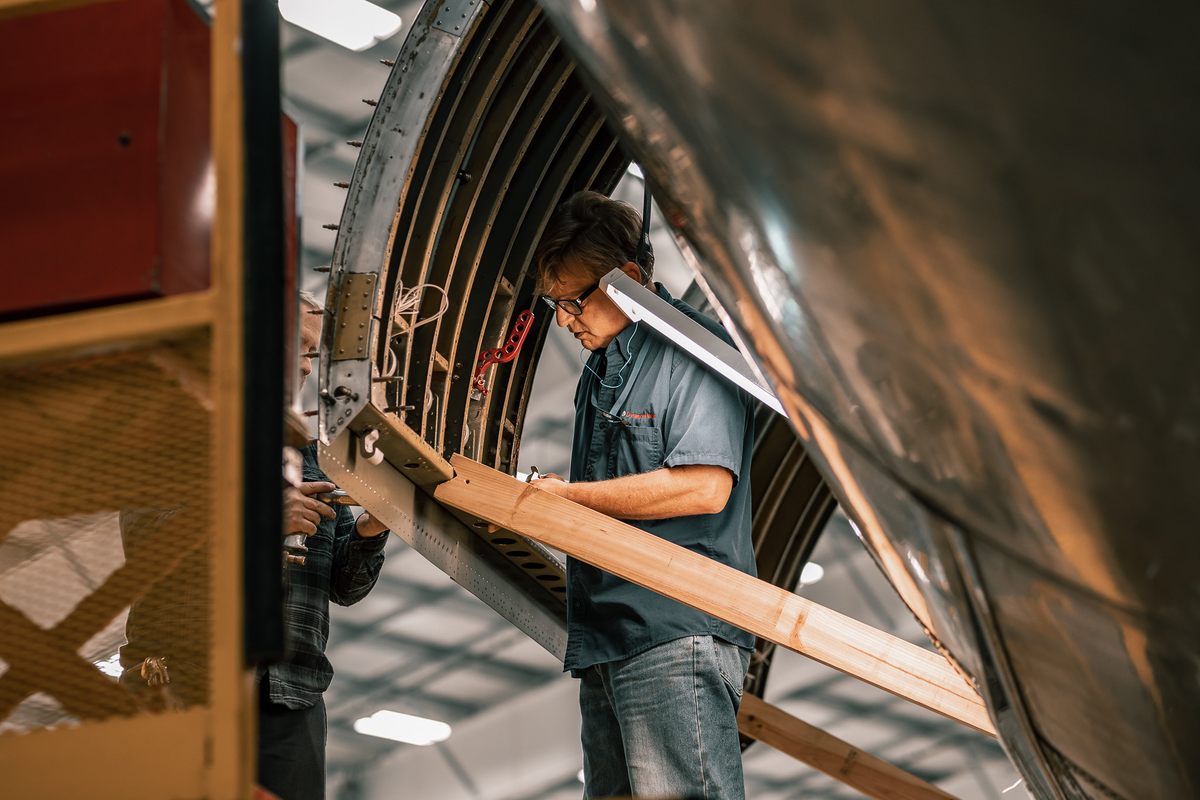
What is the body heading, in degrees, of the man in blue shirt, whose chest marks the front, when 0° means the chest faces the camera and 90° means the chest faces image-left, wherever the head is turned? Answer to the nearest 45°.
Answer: approximately 45°

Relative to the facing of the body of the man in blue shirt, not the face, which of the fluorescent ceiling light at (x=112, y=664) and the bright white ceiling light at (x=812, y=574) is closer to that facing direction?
the fluorescent ceiling light

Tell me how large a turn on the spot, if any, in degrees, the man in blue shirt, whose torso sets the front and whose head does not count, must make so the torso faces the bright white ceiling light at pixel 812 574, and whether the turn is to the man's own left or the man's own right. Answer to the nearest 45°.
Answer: approximately 135° to the man's own right

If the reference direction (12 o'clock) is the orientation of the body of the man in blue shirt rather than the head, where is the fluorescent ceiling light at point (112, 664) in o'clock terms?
The fluorescent ceiling light is roughly at 2 o'clock from the man in blue shirt.

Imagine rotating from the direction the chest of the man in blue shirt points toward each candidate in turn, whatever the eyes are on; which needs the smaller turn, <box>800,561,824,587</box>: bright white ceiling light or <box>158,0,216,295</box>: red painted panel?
the red painted panel

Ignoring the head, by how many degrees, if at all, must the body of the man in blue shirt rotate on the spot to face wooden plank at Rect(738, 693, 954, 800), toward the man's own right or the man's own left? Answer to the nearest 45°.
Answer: approximately 135° to the man's own right
